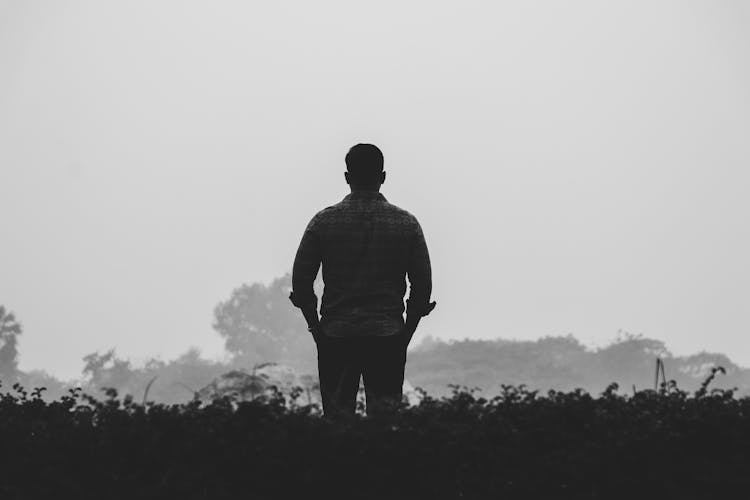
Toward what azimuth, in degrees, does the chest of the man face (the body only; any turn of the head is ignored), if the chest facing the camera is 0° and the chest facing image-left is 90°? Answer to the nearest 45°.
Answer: approximately 180°

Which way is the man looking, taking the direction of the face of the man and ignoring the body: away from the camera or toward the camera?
away from the camera
